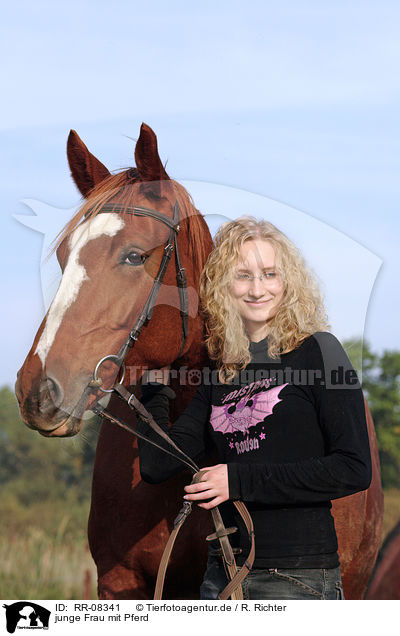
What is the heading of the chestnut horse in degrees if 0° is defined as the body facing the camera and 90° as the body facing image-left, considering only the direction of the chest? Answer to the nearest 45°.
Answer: approximately 45°

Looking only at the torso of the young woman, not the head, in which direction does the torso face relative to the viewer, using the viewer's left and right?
facing the viewer and to the left of the viewer

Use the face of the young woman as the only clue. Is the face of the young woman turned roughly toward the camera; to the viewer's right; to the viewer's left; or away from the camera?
toward the camera

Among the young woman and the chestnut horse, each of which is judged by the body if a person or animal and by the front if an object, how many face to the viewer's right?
0
